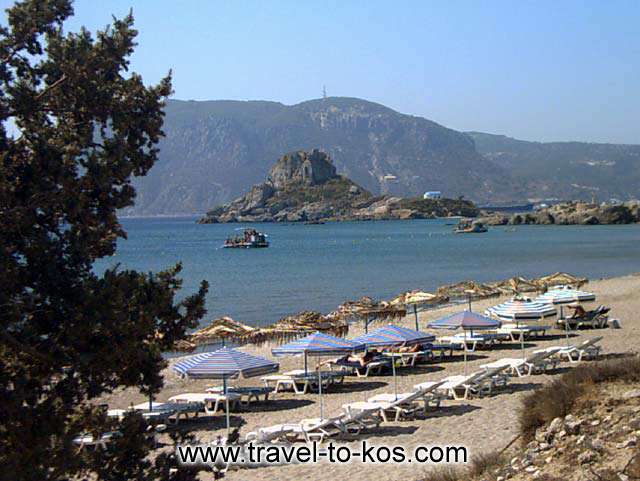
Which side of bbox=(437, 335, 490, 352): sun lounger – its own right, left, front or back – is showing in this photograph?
left

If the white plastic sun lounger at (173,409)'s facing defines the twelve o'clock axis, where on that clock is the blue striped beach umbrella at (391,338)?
The blue striped beach umbrella is roughly at 5 o'clock from the white plastic sun lounger.

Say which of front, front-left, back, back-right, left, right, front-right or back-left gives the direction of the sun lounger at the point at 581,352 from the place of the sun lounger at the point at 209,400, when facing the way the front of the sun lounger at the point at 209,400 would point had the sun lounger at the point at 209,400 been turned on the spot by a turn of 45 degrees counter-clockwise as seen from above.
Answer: back-left

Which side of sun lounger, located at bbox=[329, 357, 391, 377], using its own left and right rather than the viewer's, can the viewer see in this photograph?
left

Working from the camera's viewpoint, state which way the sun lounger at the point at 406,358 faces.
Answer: facing to the left of the viewer

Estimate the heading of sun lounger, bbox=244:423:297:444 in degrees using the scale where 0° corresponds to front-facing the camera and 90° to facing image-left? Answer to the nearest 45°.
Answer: approximately 90°

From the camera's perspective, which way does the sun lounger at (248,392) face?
to the viewer's left

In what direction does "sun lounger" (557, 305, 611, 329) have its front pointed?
to the viewer's left

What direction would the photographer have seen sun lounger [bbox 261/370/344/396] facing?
facing to the left of the viewer

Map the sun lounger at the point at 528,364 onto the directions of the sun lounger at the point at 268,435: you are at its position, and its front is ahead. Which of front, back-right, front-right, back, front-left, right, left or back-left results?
back-right

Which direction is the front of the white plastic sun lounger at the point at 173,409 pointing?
to the viewer's left

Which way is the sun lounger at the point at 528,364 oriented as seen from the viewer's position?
to the viewer's left
